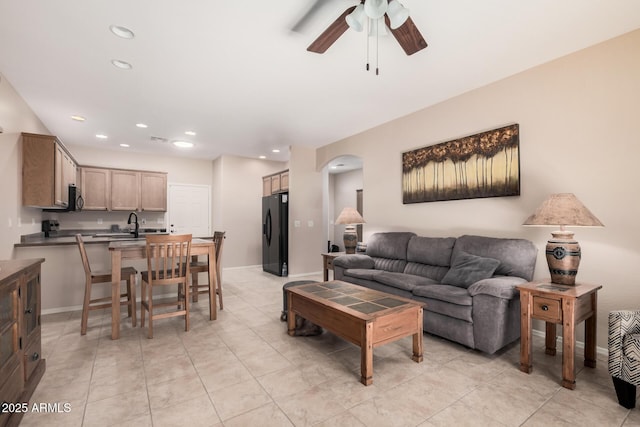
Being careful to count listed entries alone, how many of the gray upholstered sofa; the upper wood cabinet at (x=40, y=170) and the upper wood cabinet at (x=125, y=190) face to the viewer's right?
1

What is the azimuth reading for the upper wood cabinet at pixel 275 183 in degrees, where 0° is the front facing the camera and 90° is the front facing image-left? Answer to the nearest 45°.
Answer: approximately 45°

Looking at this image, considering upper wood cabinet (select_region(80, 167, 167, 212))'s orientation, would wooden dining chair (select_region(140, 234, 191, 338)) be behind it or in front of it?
in front

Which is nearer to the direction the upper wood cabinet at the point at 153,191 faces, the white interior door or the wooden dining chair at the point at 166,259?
the wooden dining chair

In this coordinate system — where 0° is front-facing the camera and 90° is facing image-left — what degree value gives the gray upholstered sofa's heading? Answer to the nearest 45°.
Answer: approximately 45°

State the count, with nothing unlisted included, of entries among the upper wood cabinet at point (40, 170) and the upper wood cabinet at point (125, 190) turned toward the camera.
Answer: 1

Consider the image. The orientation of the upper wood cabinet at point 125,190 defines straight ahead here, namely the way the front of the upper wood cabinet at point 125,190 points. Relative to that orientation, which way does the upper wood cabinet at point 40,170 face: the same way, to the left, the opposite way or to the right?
to the left

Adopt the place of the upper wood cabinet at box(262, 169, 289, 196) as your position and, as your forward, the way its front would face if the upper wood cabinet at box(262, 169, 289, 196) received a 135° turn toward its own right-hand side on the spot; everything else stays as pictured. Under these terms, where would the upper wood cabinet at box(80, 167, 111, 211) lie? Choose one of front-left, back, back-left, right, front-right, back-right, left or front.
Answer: left

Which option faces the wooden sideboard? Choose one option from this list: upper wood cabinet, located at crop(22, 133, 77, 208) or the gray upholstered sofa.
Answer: the gray upholstered sofa

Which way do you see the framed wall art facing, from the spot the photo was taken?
facing the viewer and to the left of the viewer

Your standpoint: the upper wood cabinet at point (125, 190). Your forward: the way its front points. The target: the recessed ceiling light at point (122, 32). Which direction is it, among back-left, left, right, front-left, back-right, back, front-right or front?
front

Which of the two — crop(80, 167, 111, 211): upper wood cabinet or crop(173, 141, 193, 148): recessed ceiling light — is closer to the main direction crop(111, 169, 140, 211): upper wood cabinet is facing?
the recessed ceiling light

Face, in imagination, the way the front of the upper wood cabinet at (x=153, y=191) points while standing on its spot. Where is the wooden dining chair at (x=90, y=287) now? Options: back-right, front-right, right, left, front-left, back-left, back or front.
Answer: front

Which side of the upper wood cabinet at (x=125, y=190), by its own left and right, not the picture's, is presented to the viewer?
front

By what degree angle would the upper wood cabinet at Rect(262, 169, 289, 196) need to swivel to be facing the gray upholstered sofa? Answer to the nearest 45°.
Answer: approximately 90° to its left

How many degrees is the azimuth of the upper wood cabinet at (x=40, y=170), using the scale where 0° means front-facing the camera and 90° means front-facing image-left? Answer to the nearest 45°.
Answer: approximately 270°

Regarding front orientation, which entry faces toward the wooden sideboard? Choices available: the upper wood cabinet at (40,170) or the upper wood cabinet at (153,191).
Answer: the upper wood cabinet at (153,191)

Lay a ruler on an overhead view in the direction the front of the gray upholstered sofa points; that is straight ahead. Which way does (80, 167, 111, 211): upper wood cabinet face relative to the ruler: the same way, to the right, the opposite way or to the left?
to the left
